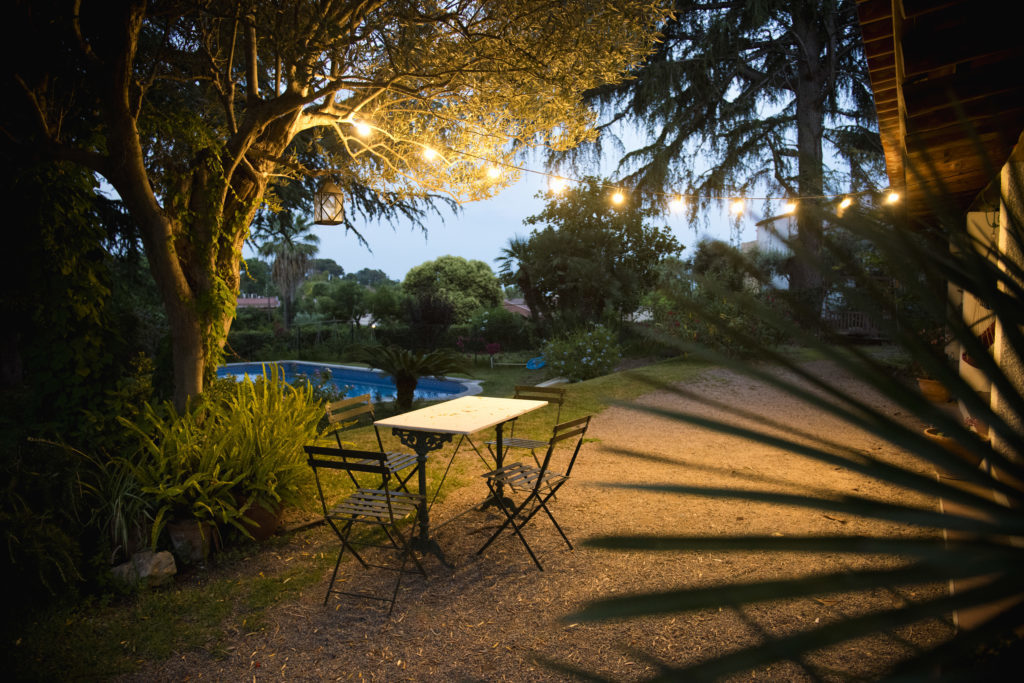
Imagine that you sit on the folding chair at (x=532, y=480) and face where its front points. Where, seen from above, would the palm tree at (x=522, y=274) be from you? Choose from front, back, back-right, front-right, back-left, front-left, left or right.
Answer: front-right

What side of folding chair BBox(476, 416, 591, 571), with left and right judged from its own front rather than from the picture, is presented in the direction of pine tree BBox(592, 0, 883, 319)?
right

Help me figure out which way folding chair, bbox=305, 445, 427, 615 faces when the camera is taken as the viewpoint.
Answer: facing away from the viewer and to the right of the viewer

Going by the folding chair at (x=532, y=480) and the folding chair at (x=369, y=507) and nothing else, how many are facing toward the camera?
0

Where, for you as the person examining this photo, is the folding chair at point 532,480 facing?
facing away from the viewer and to the left of the viewer

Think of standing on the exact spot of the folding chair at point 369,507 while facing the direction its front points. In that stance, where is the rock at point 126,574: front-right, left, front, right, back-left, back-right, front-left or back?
back-left

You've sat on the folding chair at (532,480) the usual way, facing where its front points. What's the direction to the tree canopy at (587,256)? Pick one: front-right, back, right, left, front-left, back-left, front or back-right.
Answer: front-right

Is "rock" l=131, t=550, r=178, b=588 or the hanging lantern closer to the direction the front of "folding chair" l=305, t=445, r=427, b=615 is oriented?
the hanging lantern

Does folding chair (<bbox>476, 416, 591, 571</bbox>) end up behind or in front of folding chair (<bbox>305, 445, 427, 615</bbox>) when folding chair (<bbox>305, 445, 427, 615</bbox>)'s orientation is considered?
in front

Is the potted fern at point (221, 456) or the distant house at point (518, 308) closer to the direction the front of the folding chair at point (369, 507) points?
the distant house

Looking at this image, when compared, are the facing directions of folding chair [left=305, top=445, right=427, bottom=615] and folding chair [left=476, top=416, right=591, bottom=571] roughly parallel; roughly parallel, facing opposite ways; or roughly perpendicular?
roughly perpendicular
